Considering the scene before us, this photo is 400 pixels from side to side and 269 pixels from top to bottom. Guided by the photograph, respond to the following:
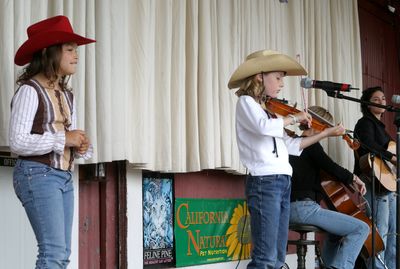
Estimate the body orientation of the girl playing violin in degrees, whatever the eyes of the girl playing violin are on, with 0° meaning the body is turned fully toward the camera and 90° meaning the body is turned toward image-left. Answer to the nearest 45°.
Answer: approximately 315°

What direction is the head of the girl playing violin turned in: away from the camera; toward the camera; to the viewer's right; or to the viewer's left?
to the viewer's right

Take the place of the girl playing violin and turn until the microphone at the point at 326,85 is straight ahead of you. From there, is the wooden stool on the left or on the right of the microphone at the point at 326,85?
left

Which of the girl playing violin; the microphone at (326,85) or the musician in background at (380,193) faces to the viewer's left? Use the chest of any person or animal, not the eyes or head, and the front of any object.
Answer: the microphone

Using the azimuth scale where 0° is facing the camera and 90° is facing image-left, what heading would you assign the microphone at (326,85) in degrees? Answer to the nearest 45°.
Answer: approximately 90°

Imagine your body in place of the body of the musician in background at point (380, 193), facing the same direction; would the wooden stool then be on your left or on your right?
on your right

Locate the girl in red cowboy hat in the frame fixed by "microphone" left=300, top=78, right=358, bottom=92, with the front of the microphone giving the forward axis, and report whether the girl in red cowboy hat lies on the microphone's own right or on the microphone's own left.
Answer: on the microphone's own left

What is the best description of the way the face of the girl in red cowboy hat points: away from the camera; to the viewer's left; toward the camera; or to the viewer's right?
to the viewer's right

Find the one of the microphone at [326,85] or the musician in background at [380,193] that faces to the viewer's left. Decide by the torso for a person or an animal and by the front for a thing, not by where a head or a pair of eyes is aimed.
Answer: the microphone
